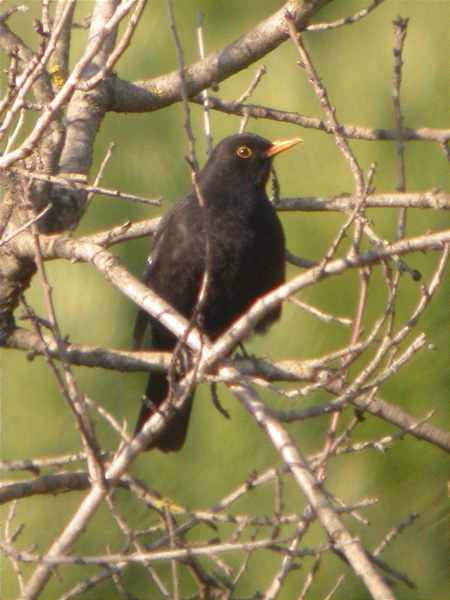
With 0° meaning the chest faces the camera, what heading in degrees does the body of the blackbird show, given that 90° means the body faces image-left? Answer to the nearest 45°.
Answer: approximately 315°
